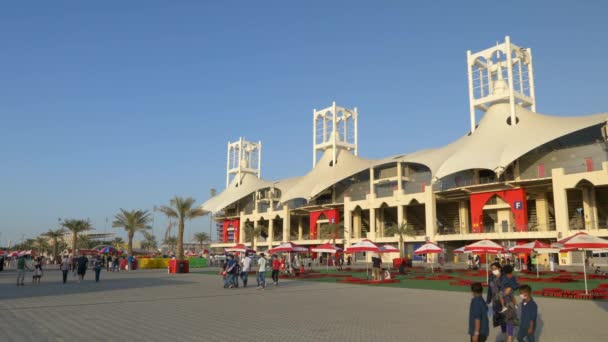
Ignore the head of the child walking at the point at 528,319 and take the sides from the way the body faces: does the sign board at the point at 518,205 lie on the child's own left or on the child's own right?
on the child's own right

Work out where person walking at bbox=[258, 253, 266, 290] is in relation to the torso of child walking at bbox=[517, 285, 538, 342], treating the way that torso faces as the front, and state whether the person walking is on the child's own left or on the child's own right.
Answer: on the child's own right

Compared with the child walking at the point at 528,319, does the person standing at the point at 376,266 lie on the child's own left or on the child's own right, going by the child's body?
on the child's own right

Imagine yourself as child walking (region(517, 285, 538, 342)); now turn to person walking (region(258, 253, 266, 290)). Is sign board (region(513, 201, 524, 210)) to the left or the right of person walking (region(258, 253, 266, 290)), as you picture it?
right

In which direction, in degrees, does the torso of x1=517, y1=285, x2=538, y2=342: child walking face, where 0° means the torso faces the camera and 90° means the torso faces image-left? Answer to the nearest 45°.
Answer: approximately 45°

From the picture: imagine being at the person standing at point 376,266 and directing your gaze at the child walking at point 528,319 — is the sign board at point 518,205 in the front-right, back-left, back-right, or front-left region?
back-left
